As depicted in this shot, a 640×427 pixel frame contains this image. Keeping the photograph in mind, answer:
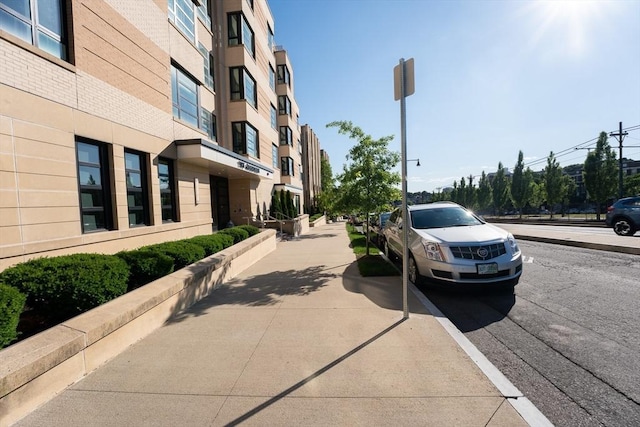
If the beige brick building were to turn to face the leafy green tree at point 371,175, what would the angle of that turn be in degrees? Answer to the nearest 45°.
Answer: approximately 45° to its left

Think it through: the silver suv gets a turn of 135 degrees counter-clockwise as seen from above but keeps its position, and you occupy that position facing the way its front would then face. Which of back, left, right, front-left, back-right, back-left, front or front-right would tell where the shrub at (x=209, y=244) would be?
left

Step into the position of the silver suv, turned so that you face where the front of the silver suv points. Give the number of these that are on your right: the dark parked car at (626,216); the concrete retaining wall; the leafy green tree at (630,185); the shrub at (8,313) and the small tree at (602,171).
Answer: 2

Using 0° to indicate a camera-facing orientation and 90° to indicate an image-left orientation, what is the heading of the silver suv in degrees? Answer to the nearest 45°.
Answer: approximately 315°

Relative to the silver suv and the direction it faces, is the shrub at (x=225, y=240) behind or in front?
behind

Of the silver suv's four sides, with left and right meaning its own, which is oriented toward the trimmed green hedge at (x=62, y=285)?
right

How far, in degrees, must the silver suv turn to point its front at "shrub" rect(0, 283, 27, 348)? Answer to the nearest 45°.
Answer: approximately 90° to its right

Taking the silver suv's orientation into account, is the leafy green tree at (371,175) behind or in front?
behind

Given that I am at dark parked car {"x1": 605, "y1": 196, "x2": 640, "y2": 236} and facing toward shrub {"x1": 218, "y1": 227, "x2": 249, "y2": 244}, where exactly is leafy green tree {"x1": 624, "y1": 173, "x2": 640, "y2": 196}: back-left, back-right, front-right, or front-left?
back-right

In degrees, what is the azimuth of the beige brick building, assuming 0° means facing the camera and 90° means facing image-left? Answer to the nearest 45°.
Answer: approximately 315°

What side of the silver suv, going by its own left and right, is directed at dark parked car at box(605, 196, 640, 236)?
left
